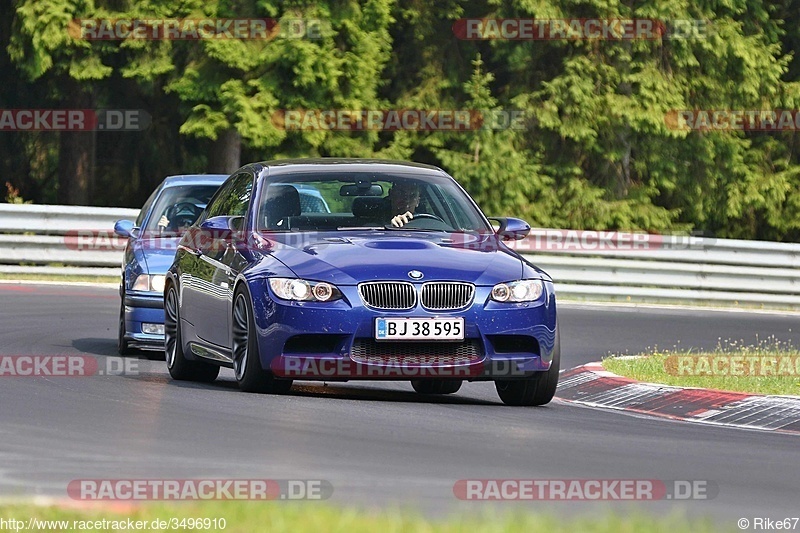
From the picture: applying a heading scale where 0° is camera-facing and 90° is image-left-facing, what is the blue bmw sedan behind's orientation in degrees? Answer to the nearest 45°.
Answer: approximately 0°

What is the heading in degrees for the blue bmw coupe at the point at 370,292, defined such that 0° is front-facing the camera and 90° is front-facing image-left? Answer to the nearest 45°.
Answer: approximately 315°

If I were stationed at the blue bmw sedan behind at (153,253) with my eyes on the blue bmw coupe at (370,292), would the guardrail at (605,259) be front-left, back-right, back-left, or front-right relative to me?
back-left

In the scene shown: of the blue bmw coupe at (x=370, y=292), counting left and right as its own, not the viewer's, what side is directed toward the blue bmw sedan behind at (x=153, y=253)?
back

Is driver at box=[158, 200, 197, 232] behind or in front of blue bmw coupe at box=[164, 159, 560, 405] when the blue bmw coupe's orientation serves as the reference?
behind

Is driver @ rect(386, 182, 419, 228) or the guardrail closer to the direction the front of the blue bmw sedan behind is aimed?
the driver

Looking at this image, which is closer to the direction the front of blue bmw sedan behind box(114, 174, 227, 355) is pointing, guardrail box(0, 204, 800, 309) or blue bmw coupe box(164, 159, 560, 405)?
the blue bmw coupe
